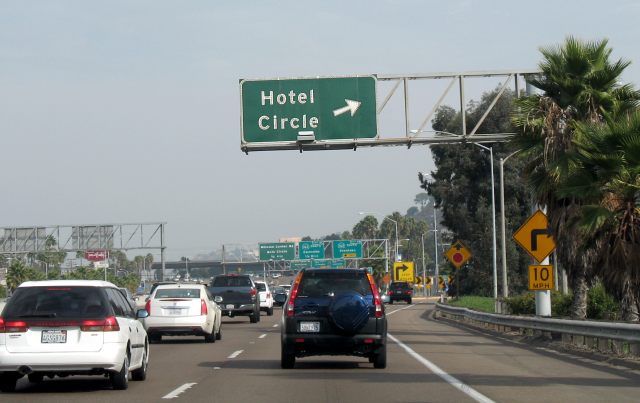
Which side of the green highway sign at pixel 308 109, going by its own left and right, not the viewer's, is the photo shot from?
front

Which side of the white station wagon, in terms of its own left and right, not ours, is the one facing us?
back

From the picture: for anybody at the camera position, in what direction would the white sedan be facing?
facing away from the viewer

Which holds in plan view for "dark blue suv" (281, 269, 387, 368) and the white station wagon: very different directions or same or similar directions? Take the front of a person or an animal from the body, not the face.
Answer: same or similar directions

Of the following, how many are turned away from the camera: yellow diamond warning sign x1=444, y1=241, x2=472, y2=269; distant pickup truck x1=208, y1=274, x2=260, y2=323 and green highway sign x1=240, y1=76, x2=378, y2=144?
1

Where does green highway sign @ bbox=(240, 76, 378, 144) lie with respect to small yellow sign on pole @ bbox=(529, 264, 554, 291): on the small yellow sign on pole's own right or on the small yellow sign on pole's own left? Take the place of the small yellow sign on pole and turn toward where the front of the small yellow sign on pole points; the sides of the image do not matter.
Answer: on the small yellow sign on pole's own right

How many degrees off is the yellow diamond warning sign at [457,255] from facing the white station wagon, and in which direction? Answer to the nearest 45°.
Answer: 0° — it already faces it

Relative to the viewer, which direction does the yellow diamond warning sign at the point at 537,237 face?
toward the camera

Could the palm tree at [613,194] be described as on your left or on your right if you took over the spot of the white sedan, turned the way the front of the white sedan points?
on your right

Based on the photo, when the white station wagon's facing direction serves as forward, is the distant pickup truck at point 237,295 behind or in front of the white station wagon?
in front

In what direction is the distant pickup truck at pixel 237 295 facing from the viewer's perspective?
away from the camera

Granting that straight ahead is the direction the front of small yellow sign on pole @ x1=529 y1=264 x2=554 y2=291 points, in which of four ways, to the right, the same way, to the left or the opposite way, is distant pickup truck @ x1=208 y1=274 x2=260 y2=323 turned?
the opposite way

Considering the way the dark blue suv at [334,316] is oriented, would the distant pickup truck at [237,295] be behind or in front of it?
in front

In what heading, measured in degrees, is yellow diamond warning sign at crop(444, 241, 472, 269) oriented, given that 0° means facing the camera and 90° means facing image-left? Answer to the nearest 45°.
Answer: approximately 0°

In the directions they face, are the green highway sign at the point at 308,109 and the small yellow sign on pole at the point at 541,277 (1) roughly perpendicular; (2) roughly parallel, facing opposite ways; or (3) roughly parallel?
roughly parallel

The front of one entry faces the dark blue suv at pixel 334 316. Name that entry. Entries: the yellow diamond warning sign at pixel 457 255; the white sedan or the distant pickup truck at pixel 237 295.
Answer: the yellow diamond warning sign

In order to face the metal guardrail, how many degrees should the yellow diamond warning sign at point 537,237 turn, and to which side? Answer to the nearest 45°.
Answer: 0° — it already faces it
